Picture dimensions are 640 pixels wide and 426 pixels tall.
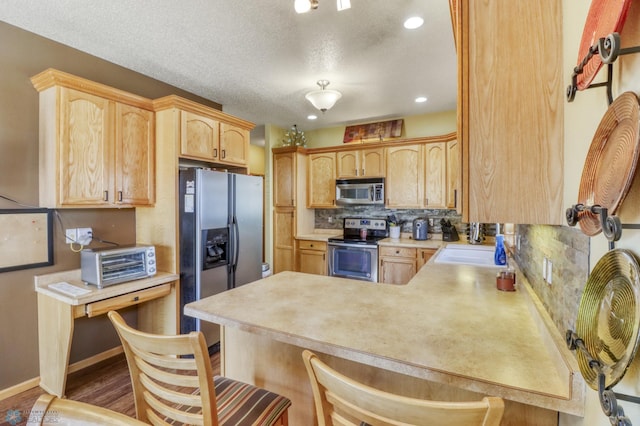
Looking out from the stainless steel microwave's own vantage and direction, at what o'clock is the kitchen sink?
The kitchen sink is roughly at 11 o'clock from the stainless steel microwave.

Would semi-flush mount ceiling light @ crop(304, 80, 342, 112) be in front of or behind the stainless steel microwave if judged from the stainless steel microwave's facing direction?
in front

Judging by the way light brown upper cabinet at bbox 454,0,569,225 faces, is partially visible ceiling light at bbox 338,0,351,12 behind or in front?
in front

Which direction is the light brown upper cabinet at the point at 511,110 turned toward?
to the viewer's left

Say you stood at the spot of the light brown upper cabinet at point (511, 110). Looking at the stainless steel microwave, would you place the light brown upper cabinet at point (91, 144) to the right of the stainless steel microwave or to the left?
left

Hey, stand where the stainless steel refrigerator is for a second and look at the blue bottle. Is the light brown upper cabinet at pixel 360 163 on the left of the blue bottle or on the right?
left

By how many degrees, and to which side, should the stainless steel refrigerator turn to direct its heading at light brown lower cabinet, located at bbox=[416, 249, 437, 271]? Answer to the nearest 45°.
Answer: approximately 45° to its left

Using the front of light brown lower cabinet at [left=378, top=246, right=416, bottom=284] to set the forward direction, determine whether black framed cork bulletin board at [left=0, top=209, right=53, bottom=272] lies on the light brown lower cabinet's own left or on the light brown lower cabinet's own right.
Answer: on the light brown lower cabinet's own right

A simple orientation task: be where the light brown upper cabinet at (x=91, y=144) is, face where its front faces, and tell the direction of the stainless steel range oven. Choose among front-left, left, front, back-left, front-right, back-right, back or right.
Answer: front-left

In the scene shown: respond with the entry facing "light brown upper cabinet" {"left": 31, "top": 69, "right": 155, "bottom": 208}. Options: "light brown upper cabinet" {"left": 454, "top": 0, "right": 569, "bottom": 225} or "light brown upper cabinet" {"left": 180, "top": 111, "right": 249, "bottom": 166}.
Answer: "light brown upper cabinet" {"left": 454, "top": 0, "right": 569, "bottom": 225}
